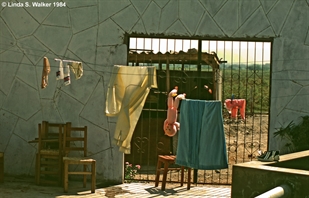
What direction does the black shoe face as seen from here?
to the viewer's left

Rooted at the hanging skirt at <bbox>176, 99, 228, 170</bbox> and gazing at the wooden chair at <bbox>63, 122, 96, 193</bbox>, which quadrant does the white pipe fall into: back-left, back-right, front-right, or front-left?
back-left

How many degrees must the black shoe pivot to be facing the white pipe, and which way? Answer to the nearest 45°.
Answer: approximately 90° to its left

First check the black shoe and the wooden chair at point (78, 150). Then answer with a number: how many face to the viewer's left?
1

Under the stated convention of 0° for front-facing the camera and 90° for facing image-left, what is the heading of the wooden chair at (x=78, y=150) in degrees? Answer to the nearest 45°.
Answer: approximately 0°

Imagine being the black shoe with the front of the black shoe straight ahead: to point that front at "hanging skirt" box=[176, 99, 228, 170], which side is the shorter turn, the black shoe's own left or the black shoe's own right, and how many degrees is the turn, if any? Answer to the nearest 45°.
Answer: approximately 45° to the black shoe's own right
